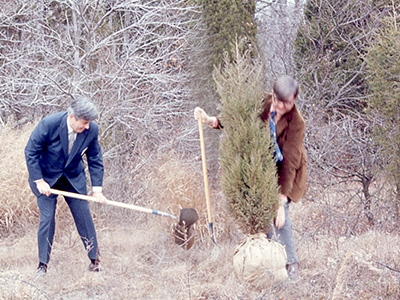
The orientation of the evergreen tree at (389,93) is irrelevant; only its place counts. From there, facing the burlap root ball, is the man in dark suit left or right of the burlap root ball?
right

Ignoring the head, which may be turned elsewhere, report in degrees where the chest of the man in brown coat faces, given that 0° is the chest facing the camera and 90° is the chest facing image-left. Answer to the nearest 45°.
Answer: approximately 45°

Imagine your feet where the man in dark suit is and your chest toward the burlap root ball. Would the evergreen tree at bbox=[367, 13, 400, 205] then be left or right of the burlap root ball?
left

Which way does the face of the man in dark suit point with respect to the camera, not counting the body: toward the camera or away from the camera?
toward the camera

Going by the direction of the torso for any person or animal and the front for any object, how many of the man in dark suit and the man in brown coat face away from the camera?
0

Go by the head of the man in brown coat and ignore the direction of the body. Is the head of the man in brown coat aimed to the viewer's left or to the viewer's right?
to the viewer's left

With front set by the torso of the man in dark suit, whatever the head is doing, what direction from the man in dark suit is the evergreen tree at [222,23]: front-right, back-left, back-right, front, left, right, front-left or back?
left

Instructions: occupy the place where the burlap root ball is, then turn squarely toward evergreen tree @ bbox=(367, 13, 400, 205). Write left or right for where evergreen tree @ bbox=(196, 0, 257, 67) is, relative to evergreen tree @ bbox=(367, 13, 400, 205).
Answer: left

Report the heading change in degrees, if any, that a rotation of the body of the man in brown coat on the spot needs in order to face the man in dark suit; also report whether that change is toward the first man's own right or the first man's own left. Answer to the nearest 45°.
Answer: approximately 45° to the first man's own right

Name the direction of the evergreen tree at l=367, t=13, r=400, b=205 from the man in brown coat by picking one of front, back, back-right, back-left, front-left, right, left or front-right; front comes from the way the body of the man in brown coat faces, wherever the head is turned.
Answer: back

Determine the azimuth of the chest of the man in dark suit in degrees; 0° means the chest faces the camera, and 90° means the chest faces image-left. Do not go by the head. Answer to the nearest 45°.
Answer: approximately 315°

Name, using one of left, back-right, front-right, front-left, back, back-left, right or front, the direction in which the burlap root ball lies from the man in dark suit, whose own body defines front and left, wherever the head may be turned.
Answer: front
